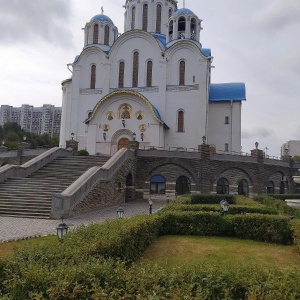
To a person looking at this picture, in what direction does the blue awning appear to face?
facing the viewer

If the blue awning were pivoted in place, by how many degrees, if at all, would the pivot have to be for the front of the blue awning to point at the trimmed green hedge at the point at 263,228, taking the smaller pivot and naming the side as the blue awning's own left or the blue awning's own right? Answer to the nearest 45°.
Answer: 0° — it already faces it

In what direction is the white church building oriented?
toward the camera

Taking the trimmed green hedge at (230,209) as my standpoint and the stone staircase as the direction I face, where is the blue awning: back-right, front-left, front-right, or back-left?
front-right

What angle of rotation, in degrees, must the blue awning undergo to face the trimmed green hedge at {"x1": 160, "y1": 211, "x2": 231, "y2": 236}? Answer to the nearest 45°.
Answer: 0° — it already faces it

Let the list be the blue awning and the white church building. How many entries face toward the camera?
2

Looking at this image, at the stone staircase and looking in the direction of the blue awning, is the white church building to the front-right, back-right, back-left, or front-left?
front-left

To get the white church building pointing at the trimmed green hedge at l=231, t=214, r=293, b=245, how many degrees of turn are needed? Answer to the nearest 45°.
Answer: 0° — it already faces it

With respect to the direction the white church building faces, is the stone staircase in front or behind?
in front

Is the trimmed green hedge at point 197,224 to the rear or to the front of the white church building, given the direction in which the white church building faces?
to the front

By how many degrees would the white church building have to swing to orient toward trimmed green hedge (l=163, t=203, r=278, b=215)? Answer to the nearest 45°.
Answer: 0° — it already faces it

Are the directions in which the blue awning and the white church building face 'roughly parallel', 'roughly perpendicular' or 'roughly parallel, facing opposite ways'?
roughly parallel
